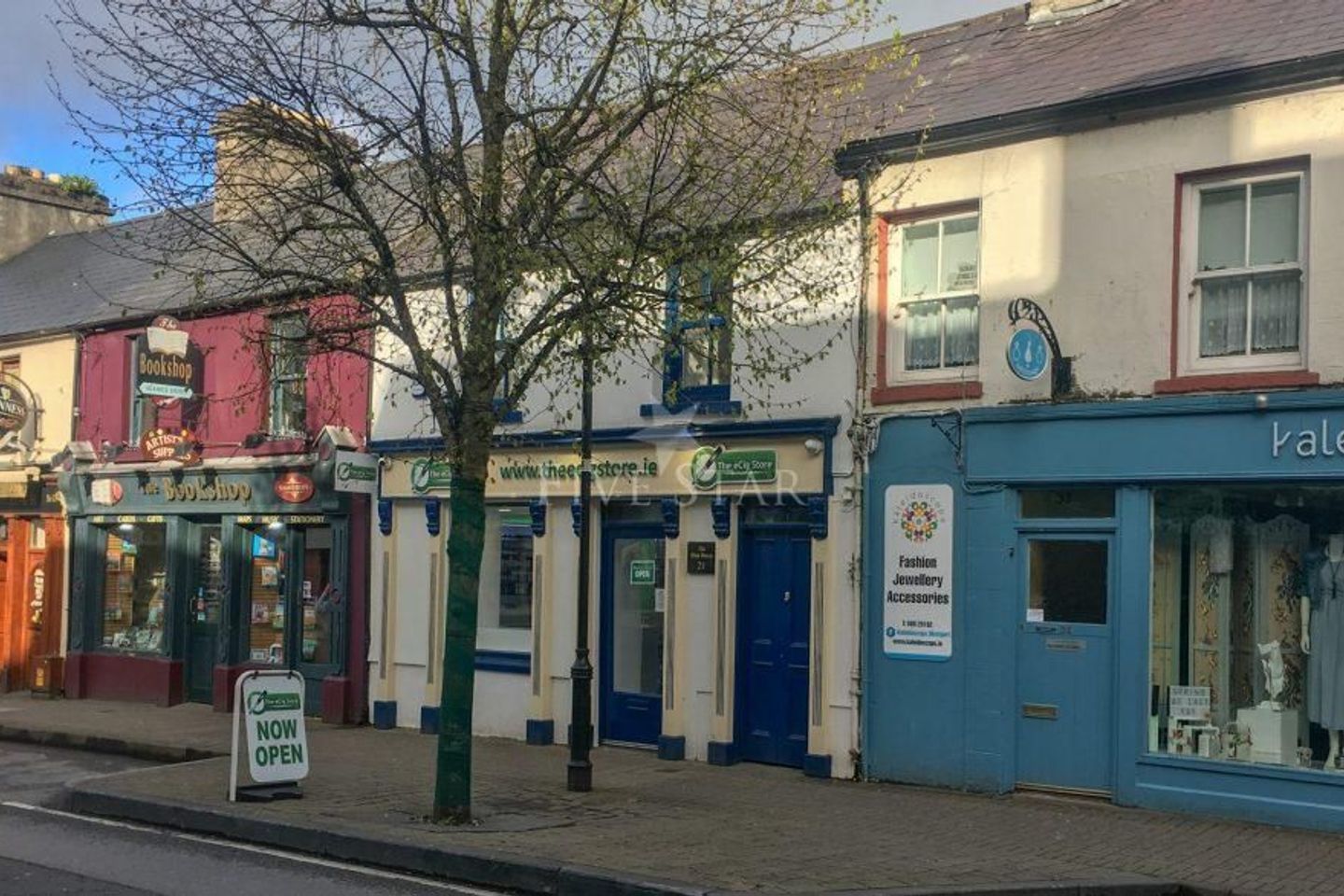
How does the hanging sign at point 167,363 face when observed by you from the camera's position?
facing the viewer and to the right of the viewer

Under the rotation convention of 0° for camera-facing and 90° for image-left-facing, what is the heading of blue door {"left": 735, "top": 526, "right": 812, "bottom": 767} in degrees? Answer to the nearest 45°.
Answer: approximately 45°

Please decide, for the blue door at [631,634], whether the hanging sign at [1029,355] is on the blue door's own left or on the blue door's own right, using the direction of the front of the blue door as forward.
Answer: on the blue door's own left

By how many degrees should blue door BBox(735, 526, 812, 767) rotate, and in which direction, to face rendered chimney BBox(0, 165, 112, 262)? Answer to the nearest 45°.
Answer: approximately 90° to its right

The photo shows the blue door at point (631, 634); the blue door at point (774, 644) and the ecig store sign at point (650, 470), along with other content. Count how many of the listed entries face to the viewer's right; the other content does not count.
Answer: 0

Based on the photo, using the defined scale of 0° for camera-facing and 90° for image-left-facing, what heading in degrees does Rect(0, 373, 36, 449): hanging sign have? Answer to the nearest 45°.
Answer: approximately 315°

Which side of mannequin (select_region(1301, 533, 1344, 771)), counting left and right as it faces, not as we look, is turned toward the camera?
front

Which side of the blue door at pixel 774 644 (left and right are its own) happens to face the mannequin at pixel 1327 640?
left

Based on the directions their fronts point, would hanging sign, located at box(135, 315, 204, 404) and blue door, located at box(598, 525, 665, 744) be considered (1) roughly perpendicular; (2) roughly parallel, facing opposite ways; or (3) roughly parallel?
roughly perpendicular

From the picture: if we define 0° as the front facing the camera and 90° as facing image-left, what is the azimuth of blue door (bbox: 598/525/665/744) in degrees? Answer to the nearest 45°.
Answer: approximately 45°

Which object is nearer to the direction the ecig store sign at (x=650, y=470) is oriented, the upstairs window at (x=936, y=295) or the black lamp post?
the black lamp post

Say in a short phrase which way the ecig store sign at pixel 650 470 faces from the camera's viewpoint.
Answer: facing the viewer and to the left of the viewer
